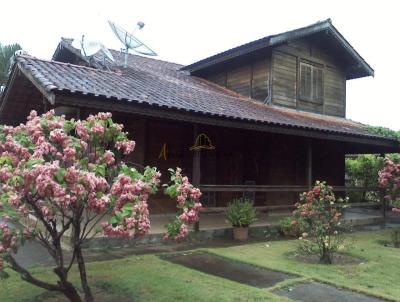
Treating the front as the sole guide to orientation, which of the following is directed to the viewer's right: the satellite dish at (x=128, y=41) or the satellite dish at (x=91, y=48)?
the satellite dish at (x=128, y=41)

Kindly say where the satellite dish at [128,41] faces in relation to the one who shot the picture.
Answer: facing to the right of the viewer

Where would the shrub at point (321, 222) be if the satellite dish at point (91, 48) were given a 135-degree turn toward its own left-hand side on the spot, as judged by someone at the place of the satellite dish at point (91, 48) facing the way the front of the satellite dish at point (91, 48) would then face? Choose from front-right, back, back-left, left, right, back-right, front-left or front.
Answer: front

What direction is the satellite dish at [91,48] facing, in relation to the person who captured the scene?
facing to the left of the viewer

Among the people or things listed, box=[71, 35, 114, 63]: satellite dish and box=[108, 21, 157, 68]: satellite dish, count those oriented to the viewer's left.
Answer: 1

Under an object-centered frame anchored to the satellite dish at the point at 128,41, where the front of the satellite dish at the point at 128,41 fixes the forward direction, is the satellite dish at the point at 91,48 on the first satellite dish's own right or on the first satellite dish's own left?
on the first satellite dish's own right

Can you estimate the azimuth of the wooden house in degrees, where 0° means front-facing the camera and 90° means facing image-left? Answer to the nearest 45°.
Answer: approximately 315°

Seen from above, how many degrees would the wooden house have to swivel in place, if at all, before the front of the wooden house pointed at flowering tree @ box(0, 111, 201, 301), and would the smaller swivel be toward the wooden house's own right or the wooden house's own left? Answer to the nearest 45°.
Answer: approximately 45° to the wooden house's own right
